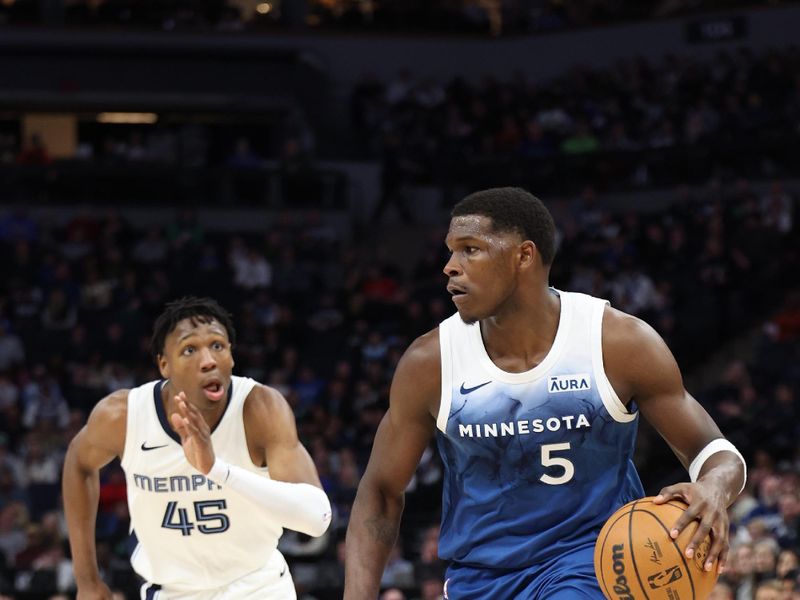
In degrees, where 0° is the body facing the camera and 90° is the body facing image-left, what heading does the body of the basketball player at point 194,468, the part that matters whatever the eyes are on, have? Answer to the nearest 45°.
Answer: approximately 0°

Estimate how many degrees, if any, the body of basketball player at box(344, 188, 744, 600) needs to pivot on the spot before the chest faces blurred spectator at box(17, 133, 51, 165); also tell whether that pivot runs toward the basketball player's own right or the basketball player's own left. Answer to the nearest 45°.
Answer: approximately 135° to the basketball player's own right

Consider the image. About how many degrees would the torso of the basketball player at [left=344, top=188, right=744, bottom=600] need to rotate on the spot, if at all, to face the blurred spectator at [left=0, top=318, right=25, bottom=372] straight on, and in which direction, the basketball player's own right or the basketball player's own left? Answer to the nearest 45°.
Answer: approximately 135° to the basketball player's own right

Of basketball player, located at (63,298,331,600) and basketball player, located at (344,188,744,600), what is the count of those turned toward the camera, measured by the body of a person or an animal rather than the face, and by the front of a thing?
2

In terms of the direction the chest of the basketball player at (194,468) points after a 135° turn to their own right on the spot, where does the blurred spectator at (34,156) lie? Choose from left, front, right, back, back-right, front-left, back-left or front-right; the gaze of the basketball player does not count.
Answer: front-right

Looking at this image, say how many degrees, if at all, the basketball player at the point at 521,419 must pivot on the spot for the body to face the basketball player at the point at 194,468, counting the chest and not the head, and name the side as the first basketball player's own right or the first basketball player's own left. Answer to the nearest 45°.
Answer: approximately 135° to the first basketball player's own right

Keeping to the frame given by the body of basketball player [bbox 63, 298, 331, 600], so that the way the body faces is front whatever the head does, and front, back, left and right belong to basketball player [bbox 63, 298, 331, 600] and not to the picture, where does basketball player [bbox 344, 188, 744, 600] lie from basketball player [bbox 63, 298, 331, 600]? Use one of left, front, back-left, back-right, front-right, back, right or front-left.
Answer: front-left

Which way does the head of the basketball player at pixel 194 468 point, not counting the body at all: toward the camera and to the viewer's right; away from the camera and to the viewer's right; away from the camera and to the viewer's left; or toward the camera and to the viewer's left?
toward the camera and to the viewer's right

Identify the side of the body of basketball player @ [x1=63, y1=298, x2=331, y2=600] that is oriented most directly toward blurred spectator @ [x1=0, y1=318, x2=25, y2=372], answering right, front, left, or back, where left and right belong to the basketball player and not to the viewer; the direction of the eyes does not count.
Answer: back
